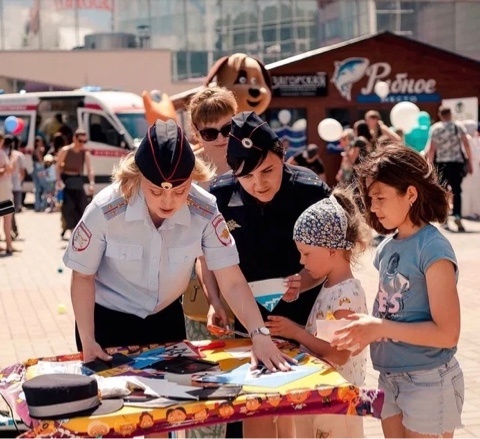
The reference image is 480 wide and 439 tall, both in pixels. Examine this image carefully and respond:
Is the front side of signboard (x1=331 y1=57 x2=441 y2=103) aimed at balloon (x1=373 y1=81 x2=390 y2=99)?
yes

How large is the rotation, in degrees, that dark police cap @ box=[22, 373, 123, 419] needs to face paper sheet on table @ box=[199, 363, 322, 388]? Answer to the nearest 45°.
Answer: approximately 45° to its left

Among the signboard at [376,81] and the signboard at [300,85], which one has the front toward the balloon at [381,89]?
the signboard at [376,81]

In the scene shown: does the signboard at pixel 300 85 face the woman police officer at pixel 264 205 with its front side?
yes

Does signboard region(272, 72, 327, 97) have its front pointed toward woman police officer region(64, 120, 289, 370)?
yes

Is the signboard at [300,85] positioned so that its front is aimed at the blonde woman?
yes

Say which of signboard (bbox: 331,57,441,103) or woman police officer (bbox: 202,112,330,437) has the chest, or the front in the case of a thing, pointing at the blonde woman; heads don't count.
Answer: the signboard

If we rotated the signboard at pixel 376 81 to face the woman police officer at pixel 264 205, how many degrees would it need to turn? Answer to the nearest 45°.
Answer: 0° — it already faces them

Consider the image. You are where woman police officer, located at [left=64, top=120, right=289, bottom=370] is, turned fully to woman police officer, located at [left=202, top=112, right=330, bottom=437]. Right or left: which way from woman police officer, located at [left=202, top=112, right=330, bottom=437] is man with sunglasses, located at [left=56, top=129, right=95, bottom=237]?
left

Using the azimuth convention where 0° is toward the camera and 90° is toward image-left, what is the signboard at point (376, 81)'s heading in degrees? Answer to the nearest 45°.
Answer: approximately 0°
